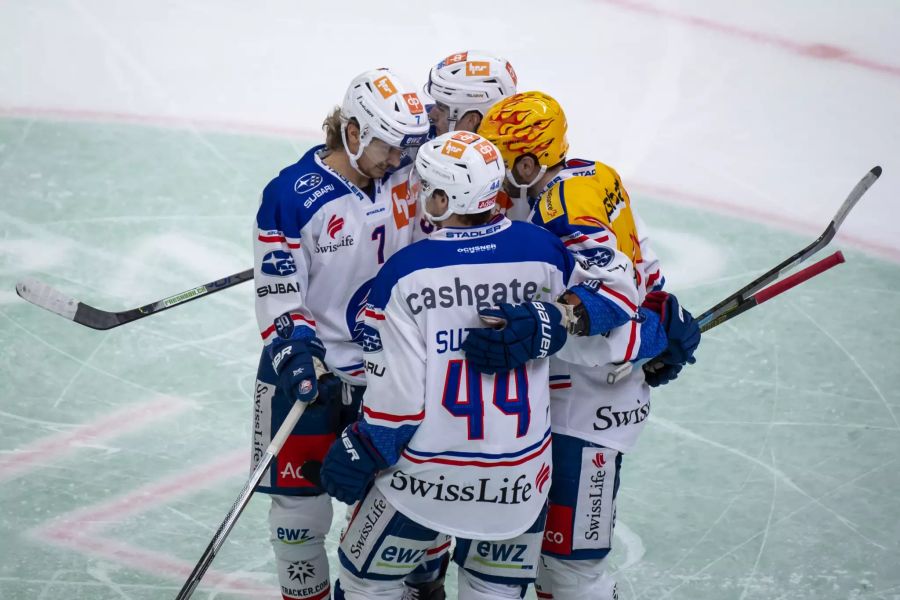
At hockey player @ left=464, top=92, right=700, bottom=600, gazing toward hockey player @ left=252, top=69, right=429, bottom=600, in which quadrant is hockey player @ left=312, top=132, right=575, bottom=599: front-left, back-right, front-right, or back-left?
front-left

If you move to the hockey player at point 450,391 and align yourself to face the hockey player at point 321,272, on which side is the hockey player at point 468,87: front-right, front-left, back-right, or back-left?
front-right

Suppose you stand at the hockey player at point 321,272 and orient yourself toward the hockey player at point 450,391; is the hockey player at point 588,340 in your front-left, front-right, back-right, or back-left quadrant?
front-left

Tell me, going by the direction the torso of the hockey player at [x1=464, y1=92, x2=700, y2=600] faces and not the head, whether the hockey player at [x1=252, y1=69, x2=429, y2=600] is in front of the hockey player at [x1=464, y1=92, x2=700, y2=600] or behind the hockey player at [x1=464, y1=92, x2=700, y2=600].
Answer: in front

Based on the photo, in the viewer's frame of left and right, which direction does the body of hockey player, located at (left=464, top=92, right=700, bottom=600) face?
facing to the left of the viewer

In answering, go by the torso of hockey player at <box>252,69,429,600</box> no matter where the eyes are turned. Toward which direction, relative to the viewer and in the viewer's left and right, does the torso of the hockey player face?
facing the viewer and to the right of the viewer

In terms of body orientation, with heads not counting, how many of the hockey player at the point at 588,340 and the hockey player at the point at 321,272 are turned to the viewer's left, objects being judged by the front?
1

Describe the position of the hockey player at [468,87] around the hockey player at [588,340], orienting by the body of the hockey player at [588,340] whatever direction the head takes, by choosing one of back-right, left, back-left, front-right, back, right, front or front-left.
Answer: front-right

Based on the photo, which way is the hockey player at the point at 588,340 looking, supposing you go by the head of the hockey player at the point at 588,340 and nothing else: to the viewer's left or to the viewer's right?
to the viewer's left

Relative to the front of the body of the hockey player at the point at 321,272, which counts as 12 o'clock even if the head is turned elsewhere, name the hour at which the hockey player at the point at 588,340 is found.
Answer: the hockey player at the point at 588,340 is roughly at 11 o'clock from the hockey player at the point at 321,272.

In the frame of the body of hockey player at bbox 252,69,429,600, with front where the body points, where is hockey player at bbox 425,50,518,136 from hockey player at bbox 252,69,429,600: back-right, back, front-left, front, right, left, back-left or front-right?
left
